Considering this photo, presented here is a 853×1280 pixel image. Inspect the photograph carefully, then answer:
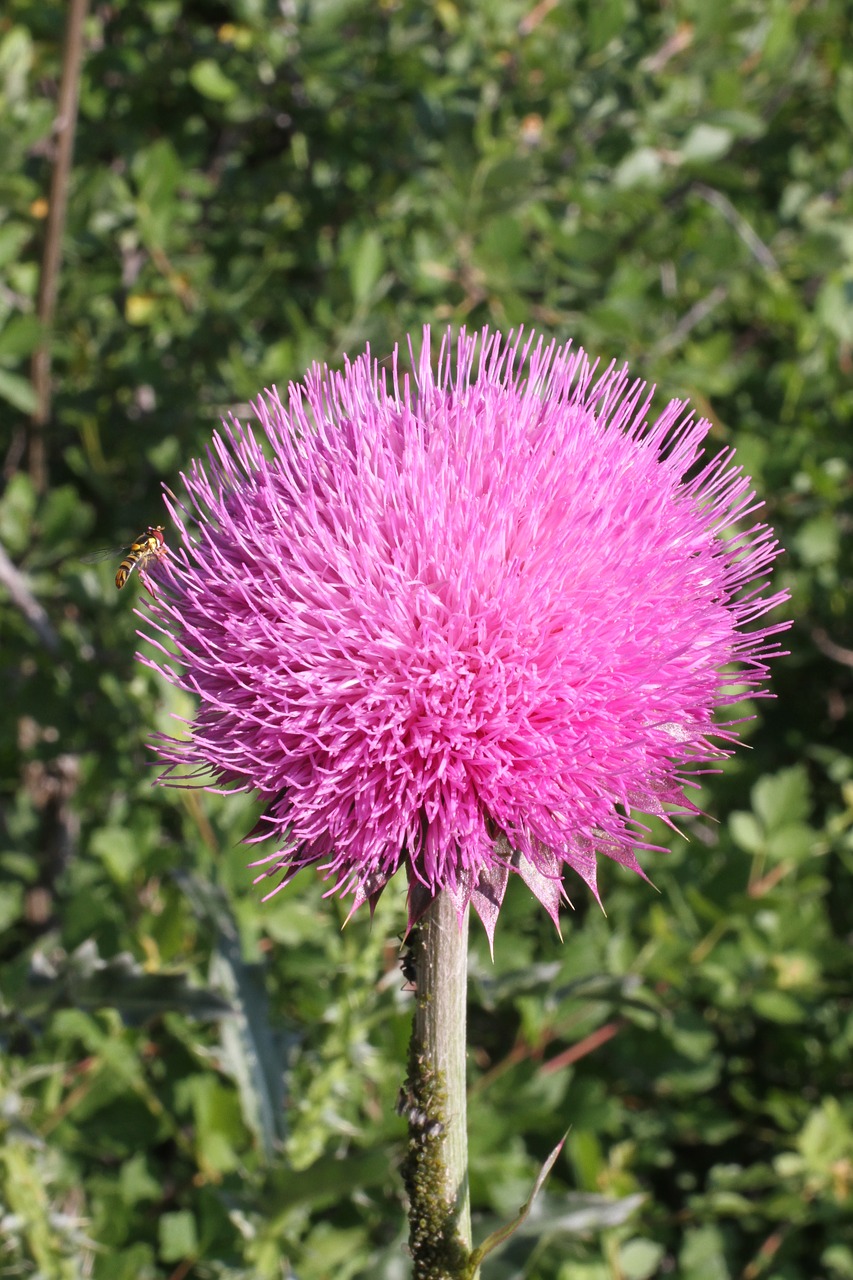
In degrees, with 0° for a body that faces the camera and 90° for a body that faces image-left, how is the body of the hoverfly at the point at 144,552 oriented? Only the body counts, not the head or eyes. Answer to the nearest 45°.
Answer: approximately 270°
